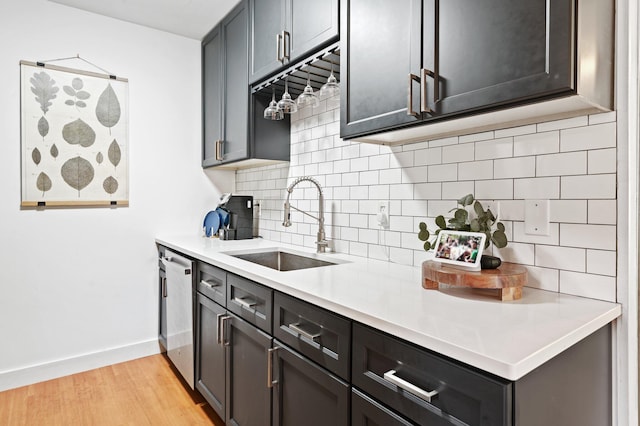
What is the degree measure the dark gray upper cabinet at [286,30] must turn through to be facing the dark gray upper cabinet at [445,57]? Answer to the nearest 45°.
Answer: approximately 90° to its left

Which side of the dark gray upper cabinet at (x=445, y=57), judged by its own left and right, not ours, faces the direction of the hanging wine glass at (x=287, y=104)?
right

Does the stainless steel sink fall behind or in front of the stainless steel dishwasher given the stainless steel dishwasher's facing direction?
behind

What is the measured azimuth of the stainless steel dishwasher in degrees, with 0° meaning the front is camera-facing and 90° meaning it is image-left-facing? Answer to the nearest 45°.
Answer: approximately 90°

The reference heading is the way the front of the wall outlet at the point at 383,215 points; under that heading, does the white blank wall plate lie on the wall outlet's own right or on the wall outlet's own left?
on the wall outlet's own left

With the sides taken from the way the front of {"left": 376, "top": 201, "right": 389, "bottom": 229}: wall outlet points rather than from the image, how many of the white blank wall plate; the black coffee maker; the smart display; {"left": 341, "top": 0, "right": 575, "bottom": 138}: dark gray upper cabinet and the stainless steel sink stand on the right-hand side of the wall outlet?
2

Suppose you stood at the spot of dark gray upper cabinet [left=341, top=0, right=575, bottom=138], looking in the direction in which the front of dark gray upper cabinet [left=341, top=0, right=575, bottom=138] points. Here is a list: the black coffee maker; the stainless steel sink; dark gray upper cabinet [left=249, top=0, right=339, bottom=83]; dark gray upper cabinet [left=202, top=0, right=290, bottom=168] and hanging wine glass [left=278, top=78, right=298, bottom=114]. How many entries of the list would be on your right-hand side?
5

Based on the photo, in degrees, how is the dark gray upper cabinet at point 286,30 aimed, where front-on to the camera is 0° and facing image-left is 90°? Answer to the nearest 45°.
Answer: approximately 45°
